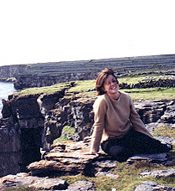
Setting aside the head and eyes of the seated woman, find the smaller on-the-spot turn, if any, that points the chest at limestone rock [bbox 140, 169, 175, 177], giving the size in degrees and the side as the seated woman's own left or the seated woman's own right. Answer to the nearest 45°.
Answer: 0° — they already face it

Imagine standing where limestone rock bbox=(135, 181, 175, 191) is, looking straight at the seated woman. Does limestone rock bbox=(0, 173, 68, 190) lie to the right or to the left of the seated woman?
left

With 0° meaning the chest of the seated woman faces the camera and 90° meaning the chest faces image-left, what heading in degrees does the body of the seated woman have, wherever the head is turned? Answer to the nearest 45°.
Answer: approximately 315°
